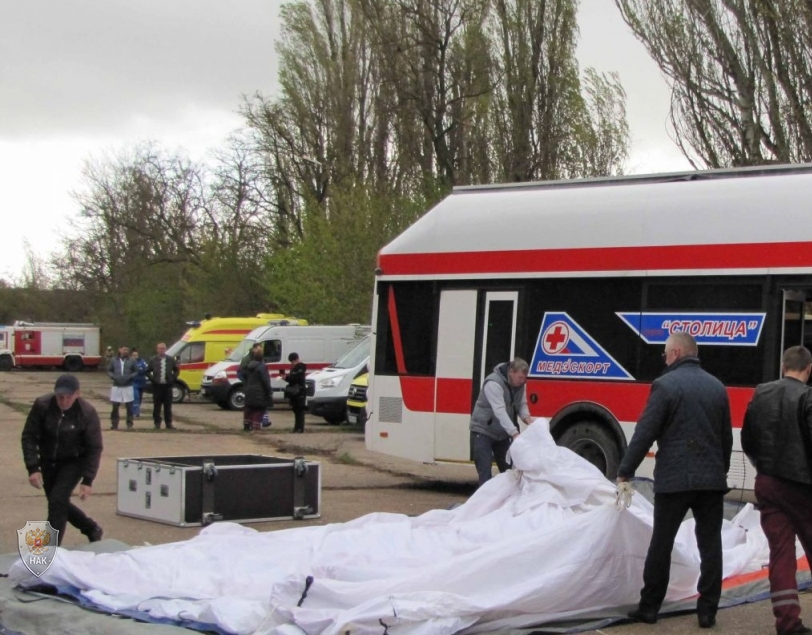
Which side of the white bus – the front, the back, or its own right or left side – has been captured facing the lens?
right

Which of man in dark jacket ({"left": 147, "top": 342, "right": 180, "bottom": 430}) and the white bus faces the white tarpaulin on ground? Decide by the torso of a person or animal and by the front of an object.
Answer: the man in dark jacket

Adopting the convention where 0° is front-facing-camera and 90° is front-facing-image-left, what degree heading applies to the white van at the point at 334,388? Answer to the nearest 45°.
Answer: approximately 45°

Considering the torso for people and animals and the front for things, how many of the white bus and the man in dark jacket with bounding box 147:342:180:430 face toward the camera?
1

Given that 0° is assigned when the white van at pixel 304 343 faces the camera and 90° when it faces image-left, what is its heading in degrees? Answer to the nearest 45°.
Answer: approximately 45°

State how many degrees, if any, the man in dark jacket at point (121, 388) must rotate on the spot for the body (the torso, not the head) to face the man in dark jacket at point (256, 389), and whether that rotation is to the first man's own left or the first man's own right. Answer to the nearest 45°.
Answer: approximately 45° to the first man's own left

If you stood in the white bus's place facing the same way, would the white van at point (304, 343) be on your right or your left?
on your left

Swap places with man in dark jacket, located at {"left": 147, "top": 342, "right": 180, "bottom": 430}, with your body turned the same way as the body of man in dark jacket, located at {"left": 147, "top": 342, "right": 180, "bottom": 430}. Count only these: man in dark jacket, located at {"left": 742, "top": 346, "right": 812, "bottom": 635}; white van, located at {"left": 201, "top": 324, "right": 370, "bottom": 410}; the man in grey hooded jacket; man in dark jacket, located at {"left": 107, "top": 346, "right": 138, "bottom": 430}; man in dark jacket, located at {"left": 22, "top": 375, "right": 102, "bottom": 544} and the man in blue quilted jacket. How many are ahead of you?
4

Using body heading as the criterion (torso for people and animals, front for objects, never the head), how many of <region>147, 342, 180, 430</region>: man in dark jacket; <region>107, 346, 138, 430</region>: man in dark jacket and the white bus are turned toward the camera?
2

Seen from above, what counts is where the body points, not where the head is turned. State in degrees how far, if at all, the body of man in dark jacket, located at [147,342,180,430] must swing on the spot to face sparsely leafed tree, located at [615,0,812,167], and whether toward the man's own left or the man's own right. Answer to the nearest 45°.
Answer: approximately 90° to the man's own left

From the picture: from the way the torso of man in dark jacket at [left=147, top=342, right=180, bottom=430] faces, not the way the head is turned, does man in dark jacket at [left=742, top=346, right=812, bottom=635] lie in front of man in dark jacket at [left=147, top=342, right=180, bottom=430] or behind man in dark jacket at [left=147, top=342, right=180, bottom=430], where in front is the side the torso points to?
in front

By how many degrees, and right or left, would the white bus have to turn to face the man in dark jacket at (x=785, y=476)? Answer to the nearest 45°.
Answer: approximately 90° to its right

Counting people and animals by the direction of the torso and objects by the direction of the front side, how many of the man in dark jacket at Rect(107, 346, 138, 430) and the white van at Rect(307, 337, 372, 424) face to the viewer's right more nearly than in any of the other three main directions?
0

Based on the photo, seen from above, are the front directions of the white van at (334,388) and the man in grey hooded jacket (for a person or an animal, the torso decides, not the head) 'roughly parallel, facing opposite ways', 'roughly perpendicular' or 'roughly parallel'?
roughly perpendicular

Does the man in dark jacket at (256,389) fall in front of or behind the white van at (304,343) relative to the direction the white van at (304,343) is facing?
in front
